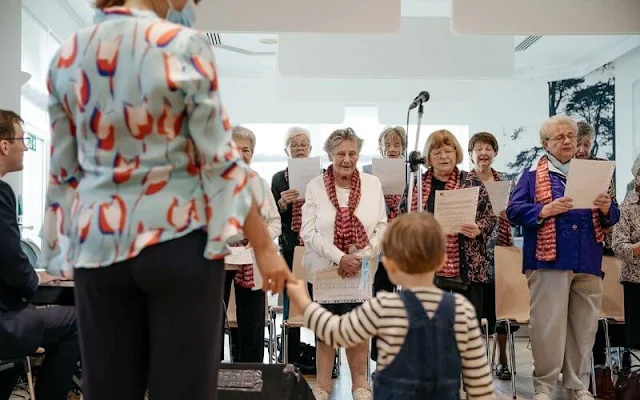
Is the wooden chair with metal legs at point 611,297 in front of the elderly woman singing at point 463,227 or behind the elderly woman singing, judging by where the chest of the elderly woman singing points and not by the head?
behind

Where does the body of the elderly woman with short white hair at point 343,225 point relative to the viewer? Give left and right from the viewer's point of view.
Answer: facing the viewer

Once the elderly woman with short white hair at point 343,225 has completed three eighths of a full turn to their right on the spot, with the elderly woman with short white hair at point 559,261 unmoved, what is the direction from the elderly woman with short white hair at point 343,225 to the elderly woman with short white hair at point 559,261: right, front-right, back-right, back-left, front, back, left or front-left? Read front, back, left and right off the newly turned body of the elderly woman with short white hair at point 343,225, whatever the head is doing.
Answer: back-right

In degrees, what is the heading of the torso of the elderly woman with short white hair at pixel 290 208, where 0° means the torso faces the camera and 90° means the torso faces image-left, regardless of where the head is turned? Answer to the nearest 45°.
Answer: approximately 0°

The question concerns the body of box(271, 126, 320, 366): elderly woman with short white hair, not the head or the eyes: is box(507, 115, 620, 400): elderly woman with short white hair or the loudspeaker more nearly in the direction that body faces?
the loudspeaker

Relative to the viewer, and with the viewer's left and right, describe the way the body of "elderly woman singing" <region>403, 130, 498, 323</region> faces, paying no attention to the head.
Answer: facing the viewer and to the left of the viewer

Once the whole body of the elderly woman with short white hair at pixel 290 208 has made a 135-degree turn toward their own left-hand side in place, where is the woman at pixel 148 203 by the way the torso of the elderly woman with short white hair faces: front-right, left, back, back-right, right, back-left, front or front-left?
back-right

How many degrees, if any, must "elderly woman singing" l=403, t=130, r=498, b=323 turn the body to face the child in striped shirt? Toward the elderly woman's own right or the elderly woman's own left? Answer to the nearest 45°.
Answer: approximately 45° to the elderly woman's own left

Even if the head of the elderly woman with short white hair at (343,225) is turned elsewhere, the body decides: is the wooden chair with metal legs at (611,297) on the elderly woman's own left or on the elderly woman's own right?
on the elderly woman's own left
